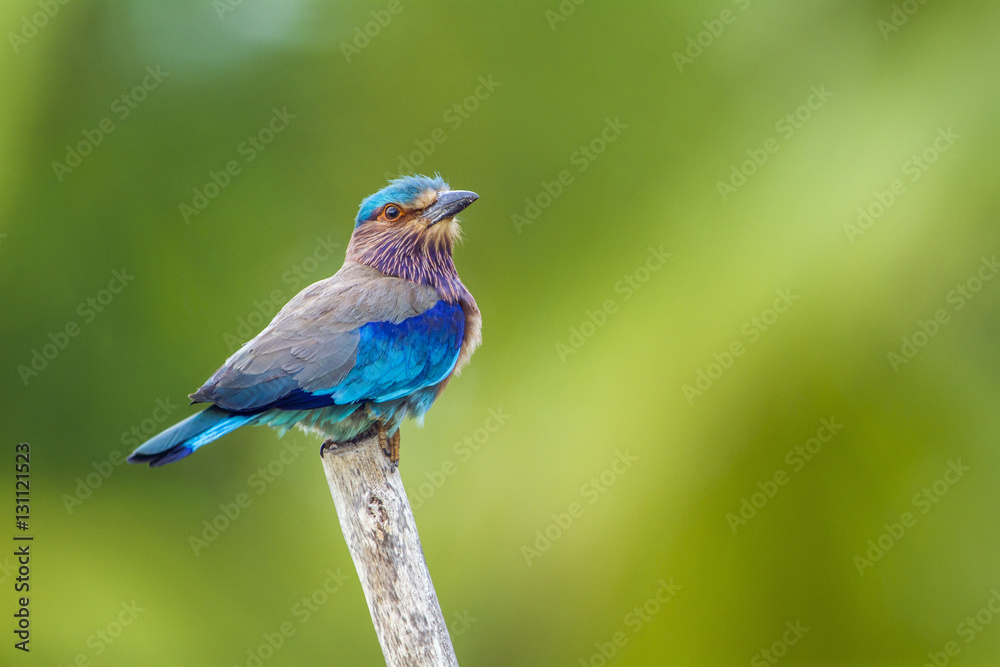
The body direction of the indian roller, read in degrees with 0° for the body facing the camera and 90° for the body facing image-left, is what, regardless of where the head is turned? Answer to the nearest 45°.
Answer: approximately 270°
